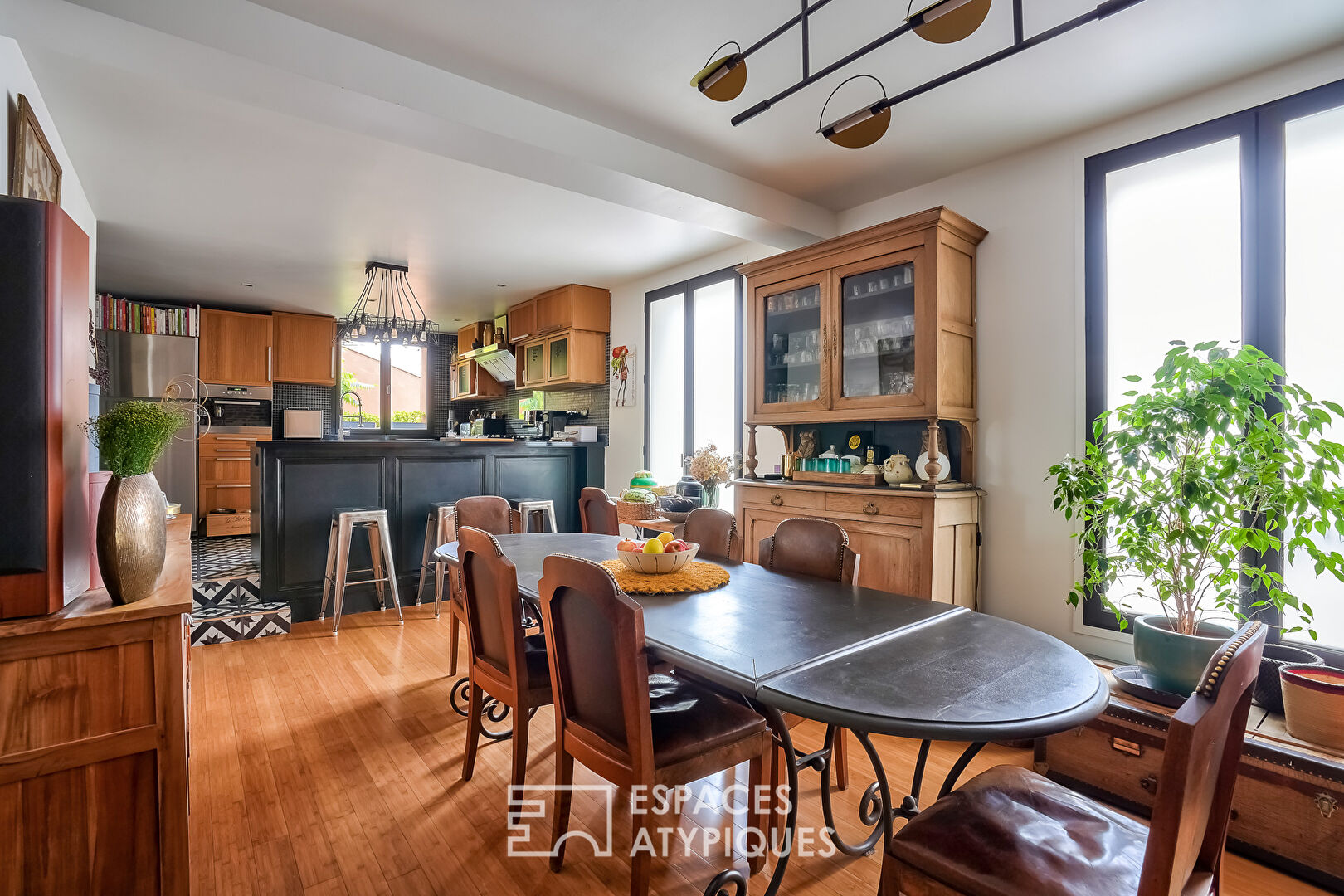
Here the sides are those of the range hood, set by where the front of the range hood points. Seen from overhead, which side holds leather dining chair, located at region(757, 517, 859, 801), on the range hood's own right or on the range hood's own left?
on the range hood's own left

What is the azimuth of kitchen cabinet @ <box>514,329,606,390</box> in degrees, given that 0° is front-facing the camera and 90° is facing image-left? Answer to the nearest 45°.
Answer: approximately 45°

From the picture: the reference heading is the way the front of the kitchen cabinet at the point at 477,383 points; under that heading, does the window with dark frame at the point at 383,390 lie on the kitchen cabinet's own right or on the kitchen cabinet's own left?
on the kitchen cabinet's own right

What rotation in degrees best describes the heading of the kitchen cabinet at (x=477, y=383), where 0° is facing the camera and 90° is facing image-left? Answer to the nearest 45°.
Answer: approximately 45°

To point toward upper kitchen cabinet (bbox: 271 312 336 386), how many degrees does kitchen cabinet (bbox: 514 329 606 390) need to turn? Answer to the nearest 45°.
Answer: approximately 90° to its right

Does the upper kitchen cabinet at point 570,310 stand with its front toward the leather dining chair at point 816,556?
no

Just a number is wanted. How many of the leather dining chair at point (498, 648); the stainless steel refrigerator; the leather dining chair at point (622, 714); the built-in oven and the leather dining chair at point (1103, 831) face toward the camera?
2

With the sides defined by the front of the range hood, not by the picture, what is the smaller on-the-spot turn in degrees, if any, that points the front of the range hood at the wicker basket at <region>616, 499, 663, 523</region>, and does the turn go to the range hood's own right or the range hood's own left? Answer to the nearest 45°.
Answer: approximately 45° to the range hood's own left

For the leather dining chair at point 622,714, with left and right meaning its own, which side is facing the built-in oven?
left

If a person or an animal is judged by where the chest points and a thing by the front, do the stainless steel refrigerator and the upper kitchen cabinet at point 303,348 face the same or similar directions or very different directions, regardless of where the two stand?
same or similar directions

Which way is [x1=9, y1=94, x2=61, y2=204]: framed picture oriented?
to the viewer's right

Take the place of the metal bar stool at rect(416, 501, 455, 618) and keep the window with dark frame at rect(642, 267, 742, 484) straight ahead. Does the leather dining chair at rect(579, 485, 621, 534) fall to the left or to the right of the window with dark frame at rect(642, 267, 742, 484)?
right

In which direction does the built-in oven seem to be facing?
toward the camera

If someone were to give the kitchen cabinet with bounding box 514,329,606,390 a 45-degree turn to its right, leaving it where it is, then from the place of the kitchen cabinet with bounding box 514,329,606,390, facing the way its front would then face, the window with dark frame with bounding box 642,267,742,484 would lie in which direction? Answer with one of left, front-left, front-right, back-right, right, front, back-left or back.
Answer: back-left

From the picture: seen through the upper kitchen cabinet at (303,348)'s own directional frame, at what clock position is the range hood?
The range hood is roughly at 10 o'clock from the upper kitchen cabinet.

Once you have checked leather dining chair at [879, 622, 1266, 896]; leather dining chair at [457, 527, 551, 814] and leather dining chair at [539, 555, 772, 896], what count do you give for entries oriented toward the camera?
0

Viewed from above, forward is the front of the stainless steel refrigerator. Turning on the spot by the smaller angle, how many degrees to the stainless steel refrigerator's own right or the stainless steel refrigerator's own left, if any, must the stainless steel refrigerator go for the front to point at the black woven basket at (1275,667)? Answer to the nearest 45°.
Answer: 0° — it already faces it

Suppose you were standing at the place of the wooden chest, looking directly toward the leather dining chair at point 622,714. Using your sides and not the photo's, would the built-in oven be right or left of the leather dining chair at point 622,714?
right

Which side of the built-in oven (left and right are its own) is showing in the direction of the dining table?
front

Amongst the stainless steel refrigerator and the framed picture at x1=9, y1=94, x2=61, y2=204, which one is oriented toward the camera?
the stainless steel refrigerator

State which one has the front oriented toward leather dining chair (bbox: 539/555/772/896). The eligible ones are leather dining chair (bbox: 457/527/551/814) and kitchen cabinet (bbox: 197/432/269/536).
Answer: the kitchen cabinet

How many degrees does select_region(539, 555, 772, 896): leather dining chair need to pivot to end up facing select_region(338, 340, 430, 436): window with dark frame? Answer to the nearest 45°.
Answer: approximately 90° to its left

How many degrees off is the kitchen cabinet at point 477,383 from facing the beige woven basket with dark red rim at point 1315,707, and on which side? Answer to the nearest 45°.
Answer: approximately 45° to its left
